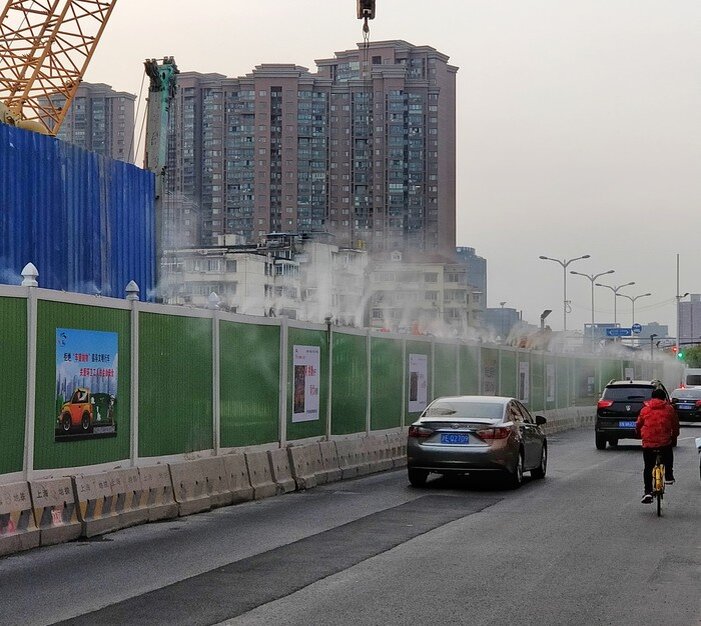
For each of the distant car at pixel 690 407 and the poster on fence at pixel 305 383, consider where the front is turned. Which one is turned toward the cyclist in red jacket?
the poster on fence

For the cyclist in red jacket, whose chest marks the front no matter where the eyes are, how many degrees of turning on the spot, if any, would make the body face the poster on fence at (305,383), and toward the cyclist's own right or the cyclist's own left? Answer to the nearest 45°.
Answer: approximately 45° to the cyclist's own left

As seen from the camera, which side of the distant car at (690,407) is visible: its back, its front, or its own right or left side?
back

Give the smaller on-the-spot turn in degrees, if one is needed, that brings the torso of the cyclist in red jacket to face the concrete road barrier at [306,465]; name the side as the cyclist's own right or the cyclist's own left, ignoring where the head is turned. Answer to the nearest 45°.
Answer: approximately 90° to the cyclist's own left

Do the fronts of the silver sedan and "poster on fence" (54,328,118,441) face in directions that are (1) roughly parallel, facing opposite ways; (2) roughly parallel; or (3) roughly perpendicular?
roughly perpendicular

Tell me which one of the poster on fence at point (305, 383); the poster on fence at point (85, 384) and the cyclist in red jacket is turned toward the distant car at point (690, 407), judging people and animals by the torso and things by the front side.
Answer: the cyclist in red jacket

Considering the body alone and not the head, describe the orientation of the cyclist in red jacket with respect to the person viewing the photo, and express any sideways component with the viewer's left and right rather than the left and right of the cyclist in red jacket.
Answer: facing away from the viewer

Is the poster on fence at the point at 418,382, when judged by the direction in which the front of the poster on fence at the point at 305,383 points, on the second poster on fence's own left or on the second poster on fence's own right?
on the second poster on fence's own left

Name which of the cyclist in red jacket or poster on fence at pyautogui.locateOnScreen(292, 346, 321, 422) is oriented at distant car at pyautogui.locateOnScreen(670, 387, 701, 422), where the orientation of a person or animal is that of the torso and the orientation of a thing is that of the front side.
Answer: the cyclist in red jacket

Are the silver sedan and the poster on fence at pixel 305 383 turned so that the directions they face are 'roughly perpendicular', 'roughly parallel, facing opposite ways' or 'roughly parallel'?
roughly perpendicular

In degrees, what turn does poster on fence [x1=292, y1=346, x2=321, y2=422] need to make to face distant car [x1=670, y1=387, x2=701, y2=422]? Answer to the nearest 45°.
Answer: approximately 90° to its left

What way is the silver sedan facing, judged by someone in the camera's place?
facing away from the viewer and to the right of the viewer
